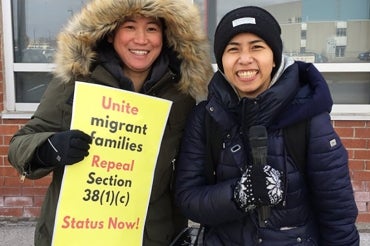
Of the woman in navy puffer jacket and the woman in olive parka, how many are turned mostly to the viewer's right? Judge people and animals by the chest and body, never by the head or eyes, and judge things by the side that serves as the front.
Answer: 0

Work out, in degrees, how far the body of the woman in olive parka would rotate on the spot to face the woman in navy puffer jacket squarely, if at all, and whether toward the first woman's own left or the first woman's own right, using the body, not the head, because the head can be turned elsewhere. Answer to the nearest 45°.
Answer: approximately 45° to the first woman's own left

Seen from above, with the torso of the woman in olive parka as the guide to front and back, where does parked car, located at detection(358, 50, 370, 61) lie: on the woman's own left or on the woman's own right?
on the woman's own left

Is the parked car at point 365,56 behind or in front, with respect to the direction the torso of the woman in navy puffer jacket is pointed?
behind

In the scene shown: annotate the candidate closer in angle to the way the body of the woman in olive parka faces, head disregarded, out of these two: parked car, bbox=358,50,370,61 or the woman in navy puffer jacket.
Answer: the woman in navy puffer jacket

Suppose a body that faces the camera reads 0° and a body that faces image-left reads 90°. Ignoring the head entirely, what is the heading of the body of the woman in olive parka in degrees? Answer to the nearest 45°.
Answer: approximately 0°

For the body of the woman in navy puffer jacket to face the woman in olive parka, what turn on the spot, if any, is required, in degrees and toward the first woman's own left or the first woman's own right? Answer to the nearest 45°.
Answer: approximately 90° to the first woman's own right

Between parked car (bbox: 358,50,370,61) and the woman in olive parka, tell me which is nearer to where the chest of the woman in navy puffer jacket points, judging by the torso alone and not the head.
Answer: the woman in olive parka
